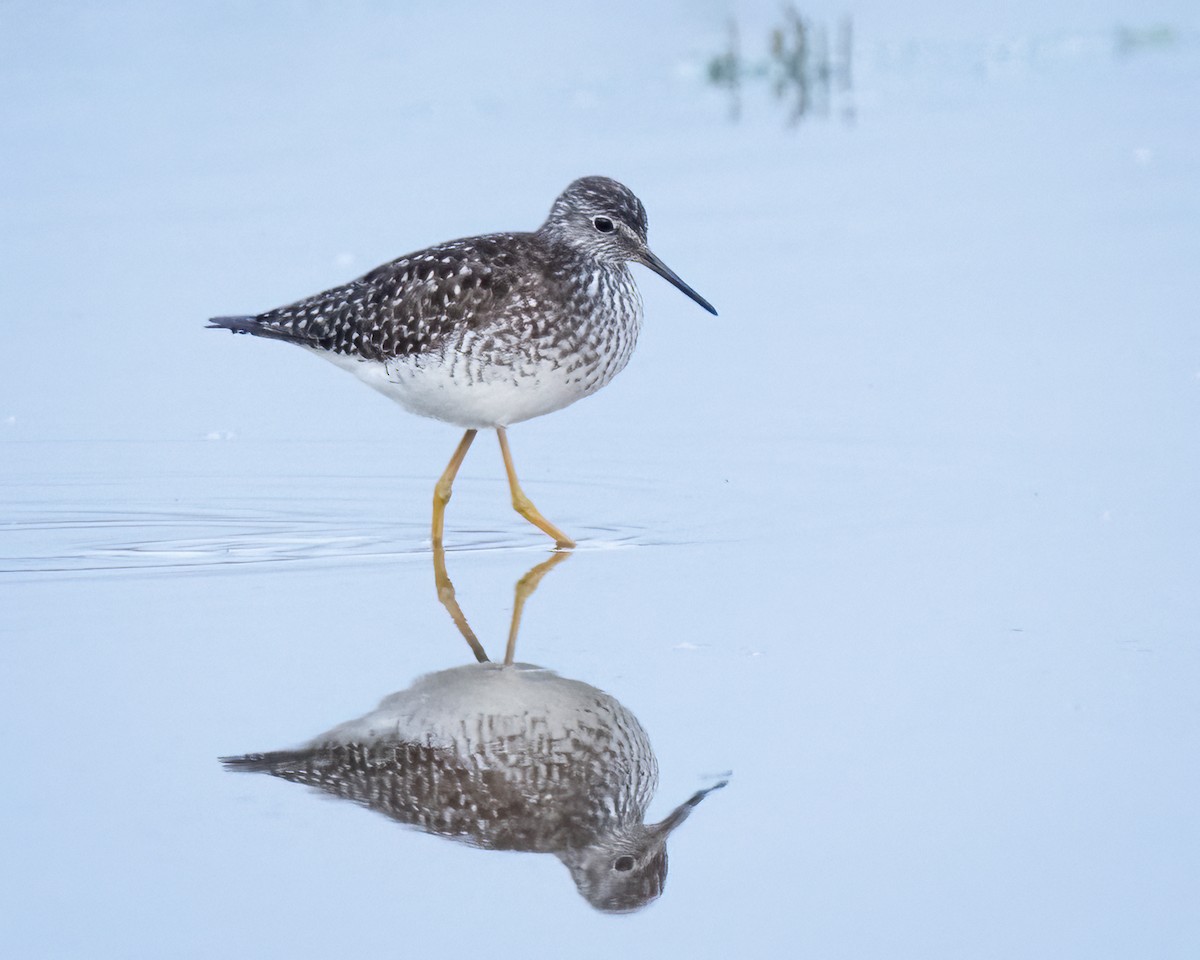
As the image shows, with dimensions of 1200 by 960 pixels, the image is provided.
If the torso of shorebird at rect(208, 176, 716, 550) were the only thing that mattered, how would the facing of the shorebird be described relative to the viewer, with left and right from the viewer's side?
facing to the right of the viewer
